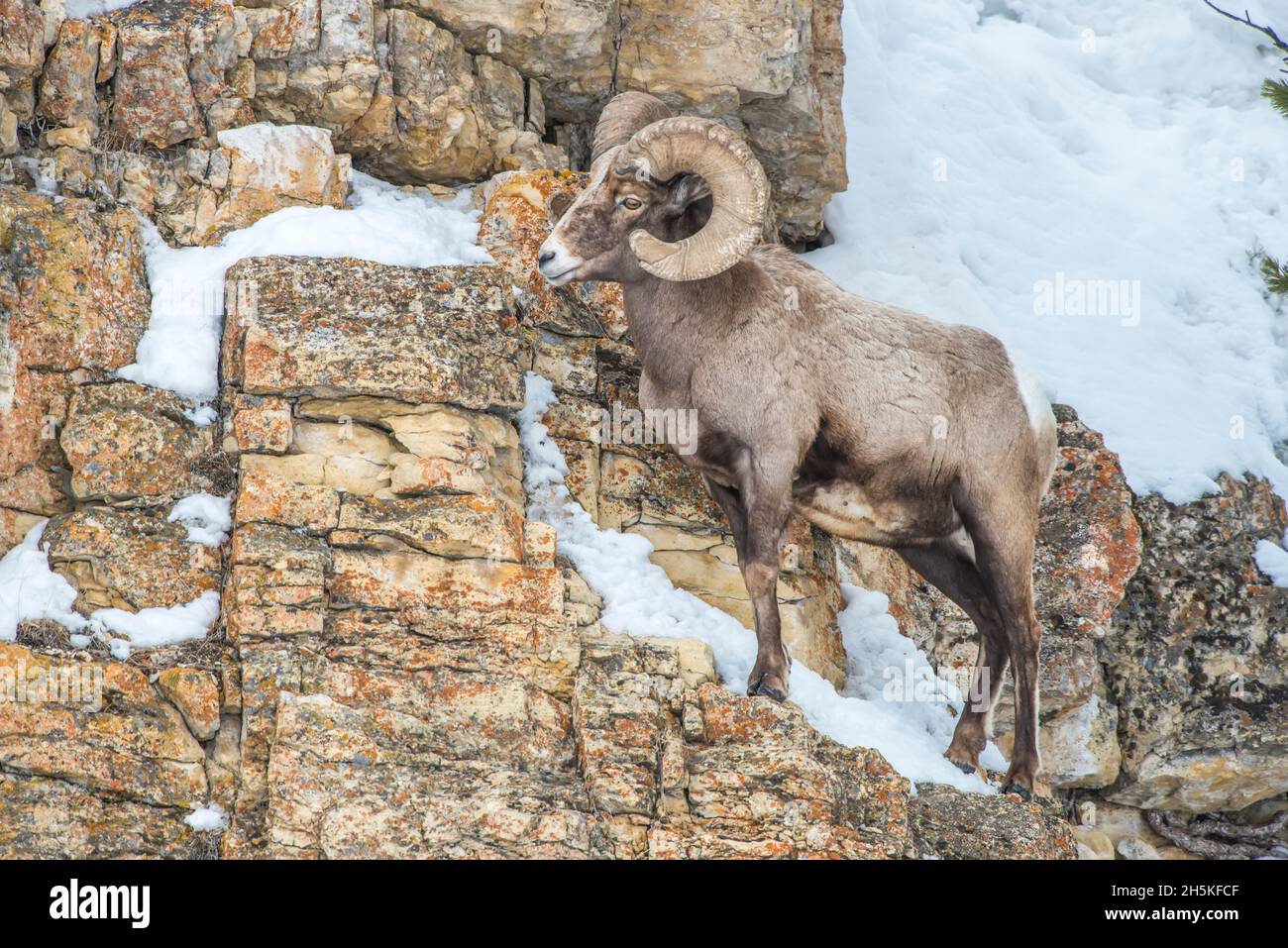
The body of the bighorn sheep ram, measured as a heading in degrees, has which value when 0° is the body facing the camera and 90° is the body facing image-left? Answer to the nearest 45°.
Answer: approximately 90°
